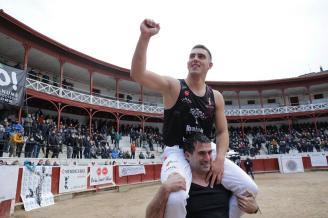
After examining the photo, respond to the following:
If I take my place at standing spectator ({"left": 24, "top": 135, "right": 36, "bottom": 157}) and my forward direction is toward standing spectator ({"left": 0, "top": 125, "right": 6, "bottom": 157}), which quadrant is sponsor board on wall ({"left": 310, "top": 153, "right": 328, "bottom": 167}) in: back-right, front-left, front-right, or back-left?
back-left

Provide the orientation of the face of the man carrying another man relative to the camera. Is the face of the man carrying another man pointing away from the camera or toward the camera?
toward the camera

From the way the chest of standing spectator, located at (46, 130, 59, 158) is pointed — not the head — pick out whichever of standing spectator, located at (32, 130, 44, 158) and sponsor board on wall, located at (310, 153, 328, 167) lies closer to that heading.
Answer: the sponsor board on wall

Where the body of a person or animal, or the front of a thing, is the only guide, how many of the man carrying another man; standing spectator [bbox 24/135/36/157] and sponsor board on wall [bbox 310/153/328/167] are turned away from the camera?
0

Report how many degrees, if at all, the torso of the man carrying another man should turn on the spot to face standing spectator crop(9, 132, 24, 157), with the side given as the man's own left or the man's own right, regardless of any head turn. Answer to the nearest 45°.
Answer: approximately 180°

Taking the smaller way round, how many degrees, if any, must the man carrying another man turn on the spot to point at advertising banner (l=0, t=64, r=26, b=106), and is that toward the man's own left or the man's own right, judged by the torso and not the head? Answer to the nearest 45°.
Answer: approximately 180°

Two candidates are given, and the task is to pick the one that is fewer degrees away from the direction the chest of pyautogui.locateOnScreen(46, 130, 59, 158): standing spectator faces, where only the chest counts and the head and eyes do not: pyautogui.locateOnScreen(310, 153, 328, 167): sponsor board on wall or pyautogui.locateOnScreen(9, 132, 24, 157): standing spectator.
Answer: the sponsor board on wall

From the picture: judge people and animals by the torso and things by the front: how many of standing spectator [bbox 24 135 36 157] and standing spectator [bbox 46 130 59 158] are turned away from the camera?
0

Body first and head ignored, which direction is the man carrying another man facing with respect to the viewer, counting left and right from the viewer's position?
facing the viewer and to the right of the viewer

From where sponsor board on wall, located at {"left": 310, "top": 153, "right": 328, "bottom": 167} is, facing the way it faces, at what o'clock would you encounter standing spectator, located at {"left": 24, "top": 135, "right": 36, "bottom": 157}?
The standing spectator is roughly at 1 o'clock from the sponsor board on wall.

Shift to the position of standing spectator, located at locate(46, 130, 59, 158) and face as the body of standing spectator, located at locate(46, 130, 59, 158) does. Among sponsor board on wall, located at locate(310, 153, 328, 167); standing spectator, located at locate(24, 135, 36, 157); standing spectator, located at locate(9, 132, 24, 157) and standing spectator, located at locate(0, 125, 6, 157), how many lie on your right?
3

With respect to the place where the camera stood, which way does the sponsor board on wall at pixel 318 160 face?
facing the viewer

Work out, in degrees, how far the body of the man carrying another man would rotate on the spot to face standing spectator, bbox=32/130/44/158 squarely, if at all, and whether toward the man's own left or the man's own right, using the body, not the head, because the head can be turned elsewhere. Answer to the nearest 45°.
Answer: approximately 180°

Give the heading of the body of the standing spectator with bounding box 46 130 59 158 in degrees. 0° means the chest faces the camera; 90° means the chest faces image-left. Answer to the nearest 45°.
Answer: approximately 315°

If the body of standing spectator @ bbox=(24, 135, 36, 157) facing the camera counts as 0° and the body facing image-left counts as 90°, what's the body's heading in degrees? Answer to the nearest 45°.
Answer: approximately 315°
